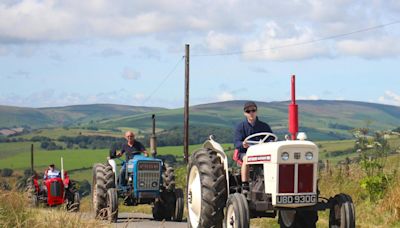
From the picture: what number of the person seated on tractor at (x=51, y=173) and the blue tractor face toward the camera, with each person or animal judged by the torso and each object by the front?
2

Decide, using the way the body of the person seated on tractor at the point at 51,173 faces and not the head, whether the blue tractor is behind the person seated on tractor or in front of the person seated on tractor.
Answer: in front

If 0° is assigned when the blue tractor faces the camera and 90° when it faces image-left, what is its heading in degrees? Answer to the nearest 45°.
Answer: approximately 0°

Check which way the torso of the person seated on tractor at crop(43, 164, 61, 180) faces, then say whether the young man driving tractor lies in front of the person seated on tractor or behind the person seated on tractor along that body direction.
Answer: in front

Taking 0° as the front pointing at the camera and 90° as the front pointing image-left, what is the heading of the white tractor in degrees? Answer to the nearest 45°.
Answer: approximately 315°

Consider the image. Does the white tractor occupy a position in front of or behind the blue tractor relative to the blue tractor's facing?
in front

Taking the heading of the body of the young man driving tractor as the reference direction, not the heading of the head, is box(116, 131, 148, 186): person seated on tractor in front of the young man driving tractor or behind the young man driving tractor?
behind

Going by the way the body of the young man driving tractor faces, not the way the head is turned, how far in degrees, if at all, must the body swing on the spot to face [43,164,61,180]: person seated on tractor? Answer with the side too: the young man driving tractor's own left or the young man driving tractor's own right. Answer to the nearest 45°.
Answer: approximately 180°
